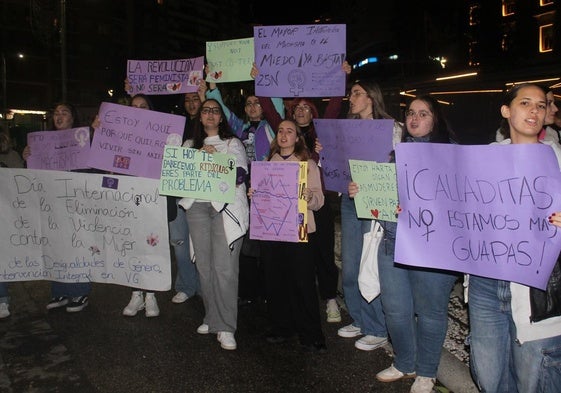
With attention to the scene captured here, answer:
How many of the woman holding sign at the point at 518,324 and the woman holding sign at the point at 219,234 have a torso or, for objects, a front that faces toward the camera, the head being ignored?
2

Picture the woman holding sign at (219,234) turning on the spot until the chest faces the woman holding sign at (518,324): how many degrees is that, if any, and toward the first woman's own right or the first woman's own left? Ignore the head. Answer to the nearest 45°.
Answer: approximately 45° to the first woman's own left

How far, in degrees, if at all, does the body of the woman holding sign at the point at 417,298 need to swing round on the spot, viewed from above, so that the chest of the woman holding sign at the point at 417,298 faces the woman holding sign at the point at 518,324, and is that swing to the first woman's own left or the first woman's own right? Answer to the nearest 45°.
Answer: approximately 90° to the first woman's own left

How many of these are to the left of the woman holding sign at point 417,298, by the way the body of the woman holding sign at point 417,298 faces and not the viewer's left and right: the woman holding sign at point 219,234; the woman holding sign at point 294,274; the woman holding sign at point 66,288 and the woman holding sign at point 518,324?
1

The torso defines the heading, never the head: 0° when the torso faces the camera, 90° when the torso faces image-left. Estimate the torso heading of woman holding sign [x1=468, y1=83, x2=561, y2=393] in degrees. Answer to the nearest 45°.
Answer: approximately 0°

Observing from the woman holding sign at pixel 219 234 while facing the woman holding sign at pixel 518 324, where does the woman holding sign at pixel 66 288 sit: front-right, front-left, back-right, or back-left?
back-right

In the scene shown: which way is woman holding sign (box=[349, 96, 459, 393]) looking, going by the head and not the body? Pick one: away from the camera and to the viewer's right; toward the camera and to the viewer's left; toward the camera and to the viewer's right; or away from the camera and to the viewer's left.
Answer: toward the camera and to the viewer's left

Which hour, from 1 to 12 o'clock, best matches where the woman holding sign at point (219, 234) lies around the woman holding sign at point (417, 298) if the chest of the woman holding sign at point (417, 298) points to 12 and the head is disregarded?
the woman holding sign at point (219, 234) is roughly at 2 o'clock from the woman holding sign at point (417, 298).

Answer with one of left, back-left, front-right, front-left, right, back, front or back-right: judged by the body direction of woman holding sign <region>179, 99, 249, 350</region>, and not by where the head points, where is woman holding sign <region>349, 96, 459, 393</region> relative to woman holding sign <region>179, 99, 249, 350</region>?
front-left

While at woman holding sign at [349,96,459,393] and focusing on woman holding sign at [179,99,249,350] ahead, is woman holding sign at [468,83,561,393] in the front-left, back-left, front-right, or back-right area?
back-left

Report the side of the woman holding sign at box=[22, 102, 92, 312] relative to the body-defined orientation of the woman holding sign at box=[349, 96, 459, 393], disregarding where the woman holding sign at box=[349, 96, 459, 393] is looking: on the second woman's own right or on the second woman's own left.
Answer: on the second woman's own right

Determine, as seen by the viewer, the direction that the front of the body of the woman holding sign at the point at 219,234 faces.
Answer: toward the camera

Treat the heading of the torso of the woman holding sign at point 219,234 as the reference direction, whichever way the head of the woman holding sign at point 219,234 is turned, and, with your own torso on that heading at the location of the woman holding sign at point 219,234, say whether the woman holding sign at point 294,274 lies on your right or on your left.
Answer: on your left

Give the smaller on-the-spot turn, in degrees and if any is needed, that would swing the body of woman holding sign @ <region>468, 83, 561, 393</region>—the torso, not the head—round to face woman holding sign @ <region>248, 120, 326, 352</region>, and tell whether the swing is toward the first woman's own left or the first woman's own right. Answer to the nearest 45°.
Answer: approximately 135° to the first woman's own right
